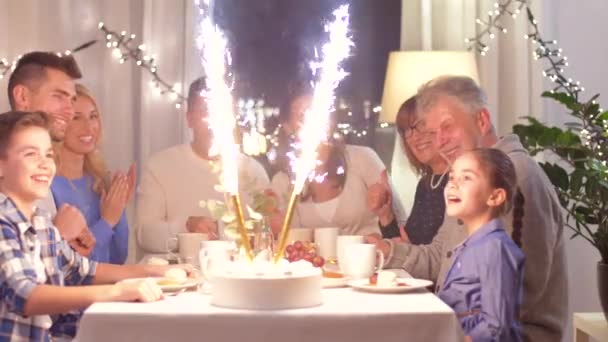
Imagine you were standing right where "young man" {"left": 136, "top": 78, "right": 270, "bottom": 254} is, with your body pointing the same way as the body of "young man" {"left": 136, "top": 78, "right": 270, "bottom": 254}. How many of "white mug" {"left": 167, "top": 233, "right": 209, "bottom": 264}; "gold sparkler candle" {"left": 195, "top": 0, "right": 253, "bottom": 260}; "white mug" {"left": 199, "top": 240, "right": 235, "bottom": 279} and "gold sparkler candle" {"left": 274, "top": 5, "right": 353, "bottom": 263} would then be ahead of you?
4

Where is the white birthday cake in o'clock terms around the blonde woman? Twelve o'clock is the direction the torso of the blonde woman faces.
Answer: The white birthday cake is roughly at 1 o'clock from the blonde woman.

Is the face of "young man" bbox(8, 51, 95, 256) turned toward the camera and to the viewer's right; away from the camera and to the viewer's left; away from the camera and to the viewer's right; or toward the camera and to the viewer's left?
toward the camera and to the viewer's right

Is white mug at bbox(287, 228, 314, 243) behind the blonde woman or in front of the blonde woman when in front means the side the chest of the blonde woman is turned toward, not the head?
in front

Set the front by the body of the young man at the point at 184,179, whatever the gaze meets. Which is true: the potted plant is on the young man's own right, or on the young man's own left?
on the young man's own left

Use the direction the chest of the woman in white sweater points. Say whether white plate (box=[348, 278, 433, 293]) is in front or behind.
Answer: in front
